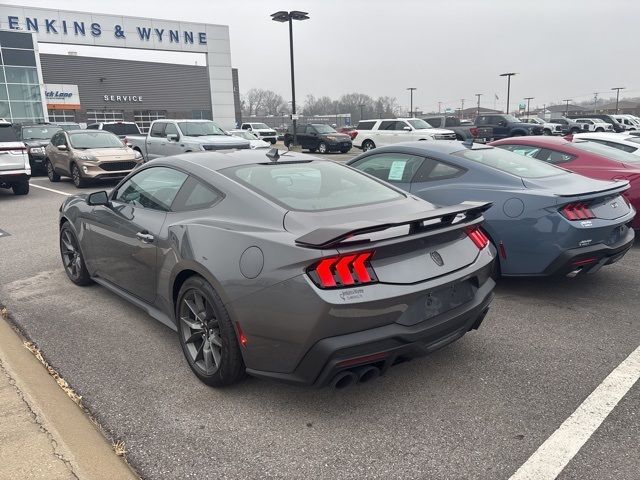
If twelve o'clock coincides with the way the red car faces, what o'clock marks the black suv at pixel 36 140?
The black suv is roughly at 11 o'clock from the red car.

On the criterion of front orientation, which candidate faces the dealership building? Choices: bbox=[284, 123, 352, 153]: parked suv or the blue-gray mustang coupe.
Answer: the blue-gray mustang coupe

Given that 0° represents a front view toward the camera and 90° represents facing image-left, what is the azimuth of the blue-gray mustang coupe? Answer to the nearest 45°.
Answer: approximately 135°

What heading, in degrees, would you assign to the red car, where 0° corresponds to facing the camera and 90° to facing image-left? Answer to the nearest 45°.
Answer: approximately 135°

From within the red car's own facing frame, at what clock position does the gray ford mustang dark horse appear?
The gray ford mustang dark horse is roughly at 8 o'clock from the red car.

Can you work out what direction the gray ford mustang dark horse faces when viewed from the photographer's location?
facing away from the viewer and to the left of the viewer
